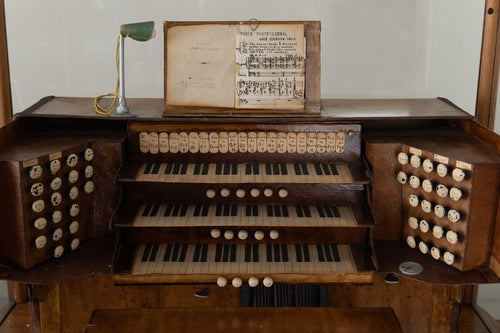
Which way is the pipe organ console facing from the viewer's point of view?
toward the camera

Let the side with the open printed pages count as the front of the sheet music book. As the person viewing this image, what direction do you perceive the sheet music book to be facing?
facing the viewer
